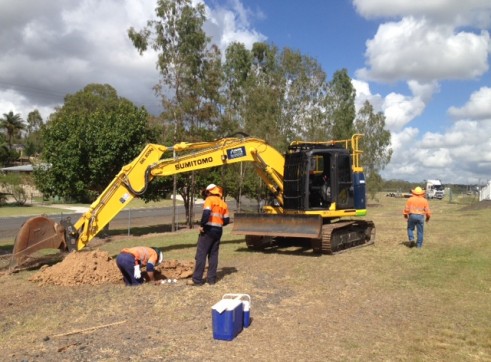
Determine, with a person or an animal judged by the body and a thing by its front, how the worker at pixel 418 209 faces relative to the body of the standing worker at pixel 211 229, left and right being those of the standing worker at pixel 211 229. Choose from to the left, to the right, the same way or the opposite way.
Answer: to the right

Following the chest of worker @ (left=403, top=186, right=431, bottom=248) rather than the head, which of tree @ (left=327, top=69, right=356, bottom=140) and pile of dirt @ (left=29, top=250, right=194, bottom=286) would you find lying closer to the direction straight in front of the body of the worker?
the tree

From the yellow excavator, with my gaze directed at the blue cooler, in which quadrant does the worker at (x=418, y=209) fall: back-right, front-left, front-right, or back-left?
back-left

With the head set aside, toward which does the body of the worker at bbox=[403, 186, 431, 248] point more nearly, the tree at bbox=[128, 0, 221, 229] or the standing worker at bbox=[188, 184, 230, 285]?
the tree

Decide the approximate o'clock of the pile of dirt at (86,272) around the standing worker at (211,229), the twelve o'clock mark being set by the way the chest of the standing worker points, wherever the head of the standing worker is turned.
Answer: The pile of dirt is roughly at 11 o'clock from the standing worker.

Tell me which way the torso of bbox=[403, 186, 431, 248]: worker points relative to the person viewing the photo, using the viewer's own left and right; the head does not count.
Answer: facing away from the viewer

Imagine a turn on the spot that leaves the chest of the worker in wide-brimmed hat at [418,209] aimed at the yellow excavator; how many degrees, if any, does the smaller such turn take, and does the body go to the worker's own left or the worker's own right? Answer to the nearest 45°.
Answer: approximately 135° to the worker's own left
